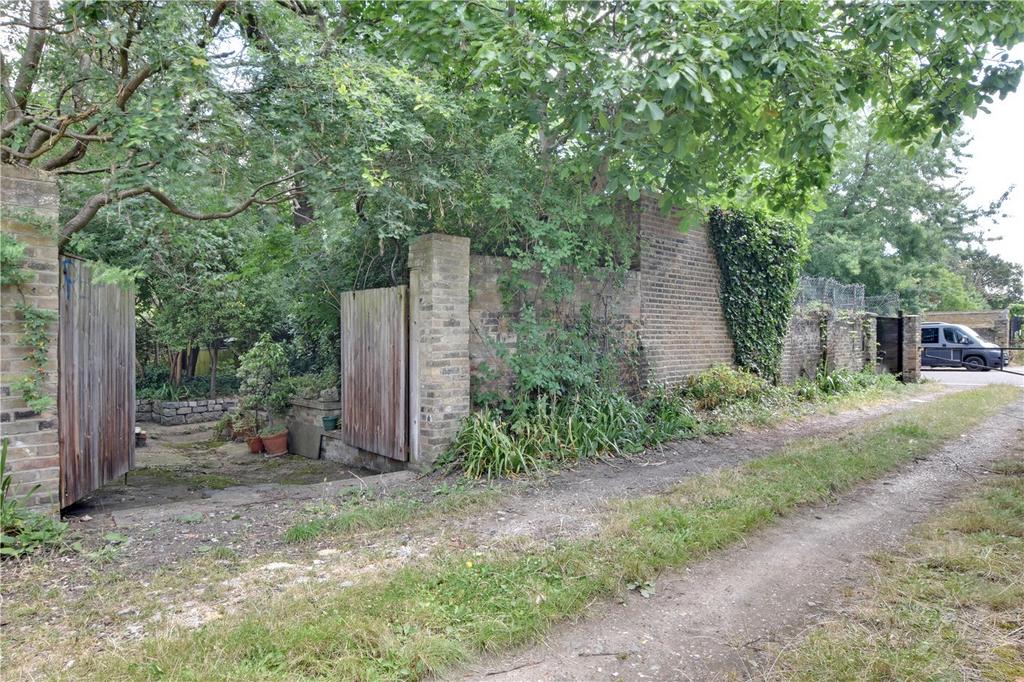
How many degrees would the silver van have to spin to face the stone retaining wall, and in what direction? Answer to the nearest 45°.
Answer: approximately 135° to its right

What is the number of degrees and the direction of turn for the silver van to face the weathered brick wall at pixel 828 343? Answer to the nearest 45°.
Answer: approximately 90° to its right

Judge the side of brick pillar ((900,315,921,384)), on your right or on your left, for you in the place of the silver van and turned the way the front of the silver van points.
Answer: on your right

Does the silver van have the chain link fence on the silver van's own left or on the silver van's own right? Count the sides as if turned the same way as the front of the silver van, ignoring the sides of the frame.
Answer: on the silver van's own right

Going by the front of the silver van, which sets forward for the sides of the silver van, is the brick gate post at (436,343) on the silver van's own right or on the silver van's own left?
on the silver van's own right

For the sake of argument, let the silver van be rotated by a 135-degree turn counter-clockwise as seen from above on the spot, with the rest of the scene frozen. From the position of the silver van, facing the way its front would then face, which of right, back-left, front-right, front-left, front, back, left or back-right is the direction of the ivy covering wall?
back-left

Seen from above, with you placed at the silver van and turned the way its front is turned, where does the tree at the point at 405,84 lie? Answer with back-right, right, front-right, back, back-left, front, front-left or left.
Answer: right

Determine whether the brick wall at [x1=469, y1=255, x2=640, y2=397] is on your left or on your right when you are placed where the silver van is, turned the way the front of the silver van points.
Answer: on your right

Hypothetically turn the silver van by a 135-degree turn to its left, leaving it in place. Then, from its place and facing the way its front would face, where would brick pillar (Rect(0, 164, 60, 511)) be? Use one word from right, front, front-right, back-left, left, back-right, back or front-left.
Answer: back-left

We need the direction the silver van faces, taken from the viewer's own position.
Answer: facing to the right of the viewer

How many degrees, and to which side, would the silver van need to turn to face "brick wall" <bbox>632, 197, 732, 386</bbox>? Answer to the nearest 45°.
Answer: approximately 90° to its right
